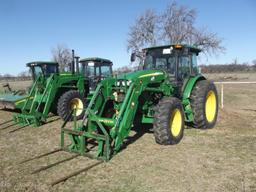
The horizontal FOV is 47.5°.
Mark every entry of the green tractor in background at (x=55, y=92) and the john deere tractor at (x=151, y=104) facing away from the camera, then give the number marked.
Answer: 0

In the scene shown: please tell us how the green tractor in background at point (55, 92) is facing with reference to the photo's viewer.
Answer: facing the viewer and to the left of the viewer

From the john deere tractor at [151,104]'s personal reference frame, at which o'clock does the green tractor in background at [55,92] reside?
The green tractor in background is roughly at 3 o'clock from the john deere tractor.

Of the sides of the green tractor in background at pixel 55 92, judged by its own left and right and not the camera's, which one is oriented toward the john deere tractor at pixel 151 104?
left

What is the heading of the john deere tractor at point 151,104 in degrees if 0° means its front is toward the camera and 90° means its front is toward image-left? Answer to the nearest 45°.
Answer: approximately 45°
